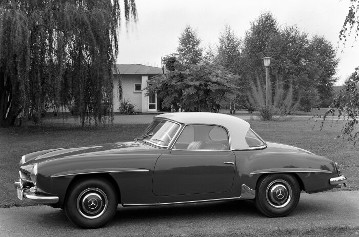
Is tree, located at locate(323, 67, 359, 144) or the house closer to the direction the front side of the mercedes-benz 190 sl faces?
the house

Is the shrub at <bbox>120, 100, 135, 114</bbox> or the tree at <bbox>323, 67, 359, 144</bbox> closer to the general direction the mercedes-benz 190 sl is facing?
the shrub

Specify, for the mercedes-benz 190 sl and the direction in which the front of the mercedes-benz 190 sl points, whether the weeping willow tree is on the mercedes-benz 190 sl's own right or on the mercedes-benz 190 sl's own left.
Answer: on the mercedes-benz 190 sl's own right

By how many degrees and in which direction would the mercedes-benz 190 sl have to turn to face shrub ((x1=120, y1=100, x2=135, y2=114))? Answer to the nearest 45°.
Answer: approximately 90° to its right

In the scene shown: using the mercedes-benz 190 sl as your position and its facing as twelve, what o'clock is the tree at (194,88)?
The tree is roughly at 3 o'clock from the mercedes-benz 190 sl.

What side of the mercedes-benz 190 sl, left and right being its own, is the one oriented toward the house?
right

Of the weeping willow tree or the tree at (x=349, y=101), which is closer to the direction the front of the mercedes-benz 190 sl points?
the weeping willow tree

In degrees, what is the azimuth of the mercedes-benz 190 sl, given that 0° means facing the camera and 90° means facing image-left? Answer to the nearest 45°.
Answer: approximately 90°
